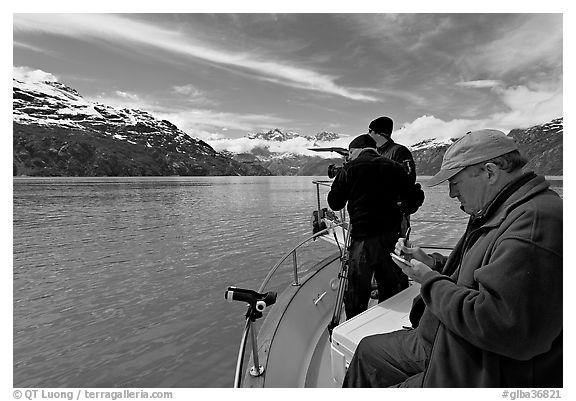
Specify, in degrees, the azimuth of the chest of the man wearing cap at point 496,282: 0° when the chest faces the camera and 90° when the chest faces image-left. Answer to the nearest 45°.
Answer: approximately 90°

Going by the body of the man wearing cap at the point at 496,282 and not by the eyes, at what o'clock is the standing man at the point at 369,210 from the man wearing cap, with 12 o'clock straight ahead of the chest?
The standing man is roughly at 2 o'clock from the man wearing cap.

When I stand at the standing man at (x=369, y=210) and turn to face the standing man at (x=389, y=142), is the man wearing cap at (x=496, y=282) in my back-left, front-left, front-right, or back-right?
back-right

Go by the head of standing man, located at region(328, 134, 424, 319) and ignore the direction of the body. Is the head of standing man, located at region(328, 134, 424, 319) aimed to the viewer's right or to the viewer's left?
to the viewer's left

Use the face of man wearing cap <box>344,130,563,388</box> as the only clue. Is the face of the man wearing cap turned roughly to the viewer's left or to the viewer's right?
to the viewer's left

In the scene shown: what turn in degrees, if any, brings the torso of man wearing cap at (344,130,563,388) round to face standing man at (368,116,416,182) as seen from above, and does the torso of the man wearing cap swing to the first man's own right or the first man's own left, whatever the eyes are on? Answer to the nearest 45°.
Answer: approximately 90° to the first man's own right
